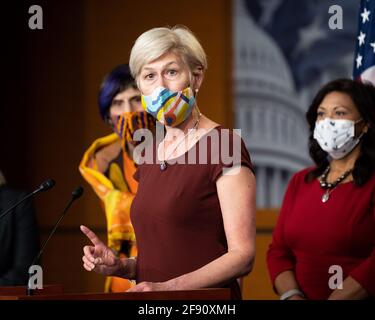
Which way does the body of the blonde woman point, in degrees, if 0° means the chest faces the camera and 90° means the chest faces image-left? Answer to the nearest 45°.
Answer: approximately 45°

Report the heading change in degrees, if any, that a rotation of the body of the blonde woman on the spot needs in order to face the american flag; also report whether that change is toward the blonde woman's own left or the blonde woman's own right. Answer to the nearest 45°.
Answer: approximately 180°
